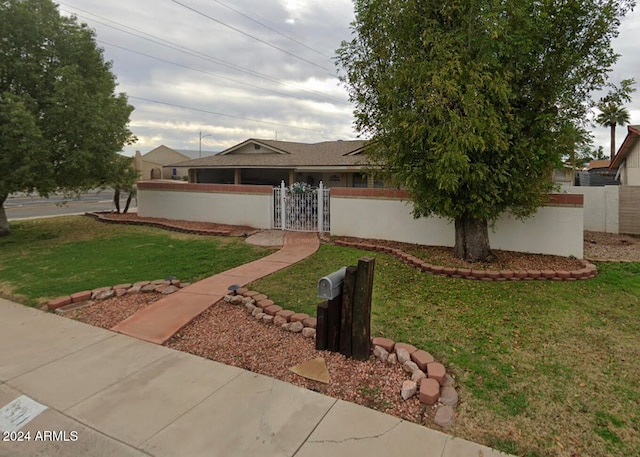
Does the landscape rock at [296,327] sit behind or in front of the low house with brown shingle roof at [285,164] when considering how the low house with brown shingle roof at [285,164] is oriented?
in front

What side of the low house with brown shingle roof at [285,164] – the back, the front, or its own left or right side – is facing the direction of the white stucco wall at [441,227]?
front

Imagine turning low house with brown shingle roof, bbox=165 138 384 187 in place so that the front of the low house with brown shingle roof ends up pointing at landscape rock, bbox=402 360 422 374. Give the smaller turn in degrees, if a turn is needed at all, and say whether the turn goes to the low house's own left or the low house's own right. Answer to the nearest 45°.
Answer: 0° — it already faces it

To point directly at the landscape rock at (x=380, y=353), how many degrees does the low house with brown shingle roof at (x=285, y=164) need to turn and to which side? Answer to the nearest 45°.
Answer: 0° — it already faces it

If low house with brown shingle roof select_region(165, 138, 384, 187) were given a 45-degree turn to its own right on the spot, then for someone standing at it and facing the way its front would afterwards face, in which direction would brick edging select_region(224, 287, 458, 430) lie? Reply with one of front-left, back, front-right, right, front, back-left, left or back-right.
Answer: front-left

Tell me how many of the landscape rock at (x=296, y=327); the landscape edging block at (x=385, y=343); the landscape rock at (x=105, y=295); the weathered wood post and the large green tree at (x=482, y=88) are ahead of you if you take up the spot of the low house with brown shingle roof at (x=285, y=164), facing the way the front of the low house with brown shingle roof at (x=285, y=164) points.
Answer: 5

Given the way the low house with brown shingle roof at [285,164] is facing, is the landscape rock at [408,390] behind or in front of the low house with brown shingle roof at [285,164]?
in front

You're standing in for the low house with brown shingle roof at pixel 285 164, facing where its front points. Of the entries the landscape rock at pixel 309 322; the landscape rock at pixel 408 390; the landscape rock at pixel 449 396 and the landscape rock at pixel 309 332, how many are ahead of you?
4

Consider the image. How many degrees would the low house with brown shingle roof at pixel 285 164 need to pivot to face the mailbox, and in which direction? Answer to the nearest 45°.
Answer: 0° — it already faces it

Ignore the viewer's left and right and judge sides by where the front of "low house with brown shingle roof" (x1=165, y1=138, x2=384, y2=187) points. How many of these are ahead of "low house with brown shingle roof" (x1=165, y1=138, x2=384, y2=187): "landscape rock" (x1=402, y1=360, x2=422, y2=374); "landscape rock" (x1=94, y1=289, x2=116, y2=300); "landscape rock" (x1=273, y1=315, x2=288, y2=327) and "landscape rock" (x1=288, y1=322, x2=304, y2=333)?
4

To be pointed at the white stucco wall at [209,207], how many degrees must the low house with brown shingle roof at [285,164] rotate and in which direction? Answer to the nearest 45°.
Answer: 0° — it already faces it

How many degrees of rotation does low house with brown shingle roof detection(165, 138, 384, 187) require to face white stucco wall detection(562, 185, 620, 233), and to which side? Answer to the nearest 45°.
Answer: approximately 45° to its left

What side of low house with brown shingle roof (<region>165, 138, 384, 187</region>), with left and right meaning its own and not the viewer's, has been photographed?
front

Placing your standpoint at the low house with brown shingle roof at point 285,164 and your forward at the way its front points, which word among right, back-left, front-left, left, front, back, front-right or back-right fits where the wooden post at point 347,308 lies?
front

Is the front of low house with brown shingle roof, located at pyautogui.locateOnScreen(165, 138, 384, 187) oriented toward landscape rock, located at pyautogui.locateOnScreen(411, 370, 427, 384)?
yes

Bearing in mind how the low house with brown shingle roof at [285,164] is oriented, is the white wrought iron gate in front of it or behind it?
in front
